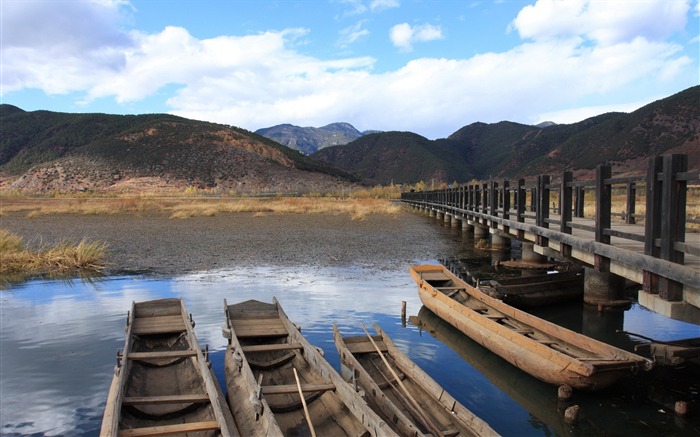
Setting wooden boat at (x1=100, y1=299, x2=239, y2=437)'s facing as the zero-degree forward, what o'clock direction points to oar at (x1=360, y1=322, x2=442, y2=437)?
The oar is roughly at 4 o'clock from the wooden boat.

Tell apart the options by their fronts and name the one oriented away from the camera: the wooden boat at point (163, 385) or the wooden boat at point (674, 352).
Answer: the wooden boat at point (163, 385)

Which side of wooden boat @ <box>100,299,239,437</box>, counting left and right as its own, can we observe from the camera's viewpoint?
back

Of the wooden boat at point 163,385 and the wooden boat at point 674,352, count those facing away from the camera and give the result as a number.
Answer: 1

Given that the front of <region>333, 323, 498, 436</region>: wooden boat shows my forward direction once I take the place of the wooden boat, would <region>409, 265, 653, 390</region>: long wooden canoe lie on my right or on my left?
on my right

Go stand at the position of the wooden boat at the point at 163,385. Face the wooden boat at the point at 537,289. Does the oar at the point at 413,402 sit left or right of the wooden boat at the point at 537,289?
right

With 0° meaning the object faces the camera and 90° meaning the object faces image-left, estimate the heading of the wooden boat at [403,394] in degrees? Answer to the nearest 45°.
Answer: approximately 135°
